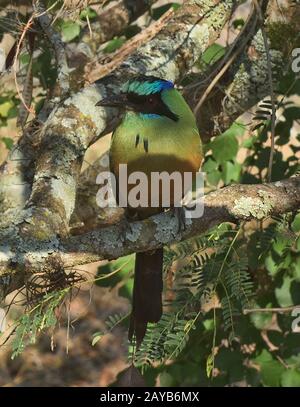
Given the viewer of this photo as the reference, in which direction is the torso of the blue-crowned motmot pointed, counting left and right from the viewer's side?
facing the viewer and to the left of the viewer

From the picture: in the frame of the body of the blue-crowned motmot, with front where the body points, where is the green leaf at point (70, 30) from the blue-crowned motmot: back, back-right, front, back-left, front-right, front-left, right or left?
right
